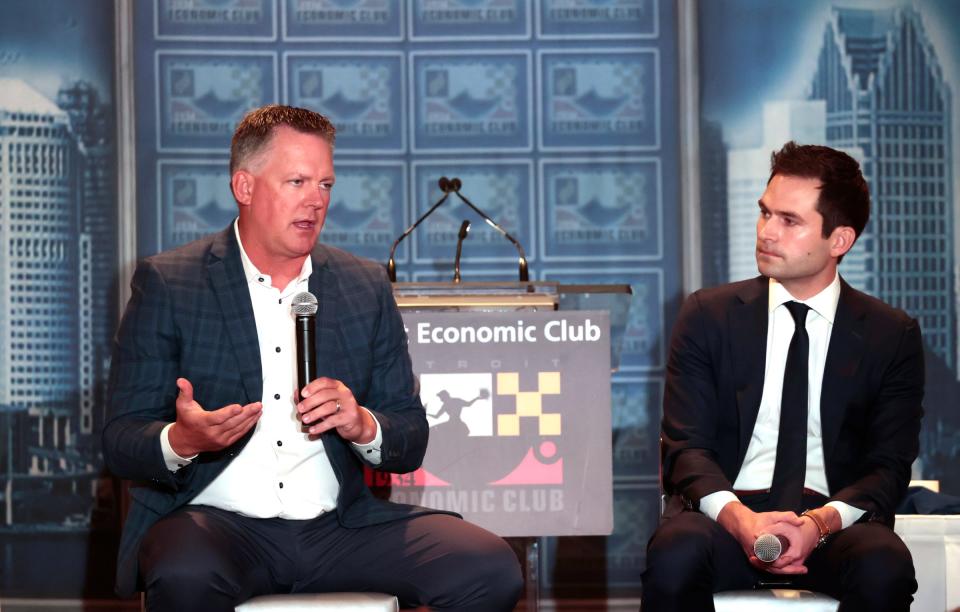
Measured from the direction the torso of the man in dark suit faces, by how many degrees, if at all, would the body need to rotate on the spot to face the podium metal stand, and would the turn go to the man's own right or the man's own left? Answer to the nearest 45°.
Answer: approximately 90° to the man's own right

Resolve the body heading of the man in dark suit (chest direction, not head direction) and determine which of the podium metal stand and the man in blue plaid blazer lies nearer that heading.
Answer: the man in blue plaid blazer

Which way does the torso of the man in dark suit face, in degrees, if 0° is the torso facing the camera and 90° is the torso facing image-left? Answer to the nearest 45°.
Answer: approximately 0°

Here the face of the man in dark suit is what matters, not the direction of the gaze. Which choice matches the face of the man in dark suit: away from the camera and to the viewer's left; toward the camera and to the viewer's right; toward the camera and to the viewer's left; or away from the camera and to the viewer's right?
toward the camera and to the viewer's left

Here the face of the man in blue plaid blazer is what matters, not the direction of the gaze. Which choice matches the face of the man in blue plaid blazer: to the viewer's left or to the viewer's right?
to the viewer's right

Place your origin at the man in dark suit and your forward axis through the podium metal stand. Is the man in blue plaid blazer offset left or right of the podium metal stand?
left

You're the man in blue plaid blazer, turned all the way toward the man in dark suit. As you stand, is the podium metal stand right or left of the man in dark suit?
left

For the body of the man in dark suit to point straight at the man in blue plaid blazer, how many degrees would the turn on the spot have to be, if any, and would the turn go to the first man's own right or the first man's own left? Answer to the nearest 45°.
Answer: approximately 45° to the first man's own right
